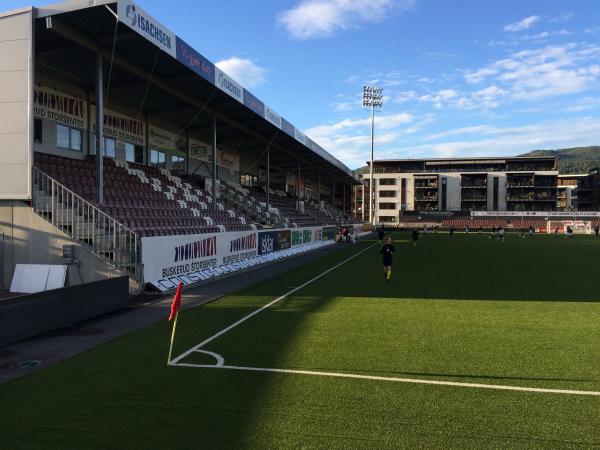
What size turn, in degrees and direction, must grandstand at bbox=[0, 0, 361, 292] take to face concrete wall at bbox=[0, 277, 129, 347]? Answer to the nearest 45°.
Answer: approximately 45° to its right

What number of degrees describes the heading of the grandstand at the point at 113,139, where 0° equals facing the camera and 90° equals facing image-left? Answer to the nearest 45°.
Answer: approximately 315°
